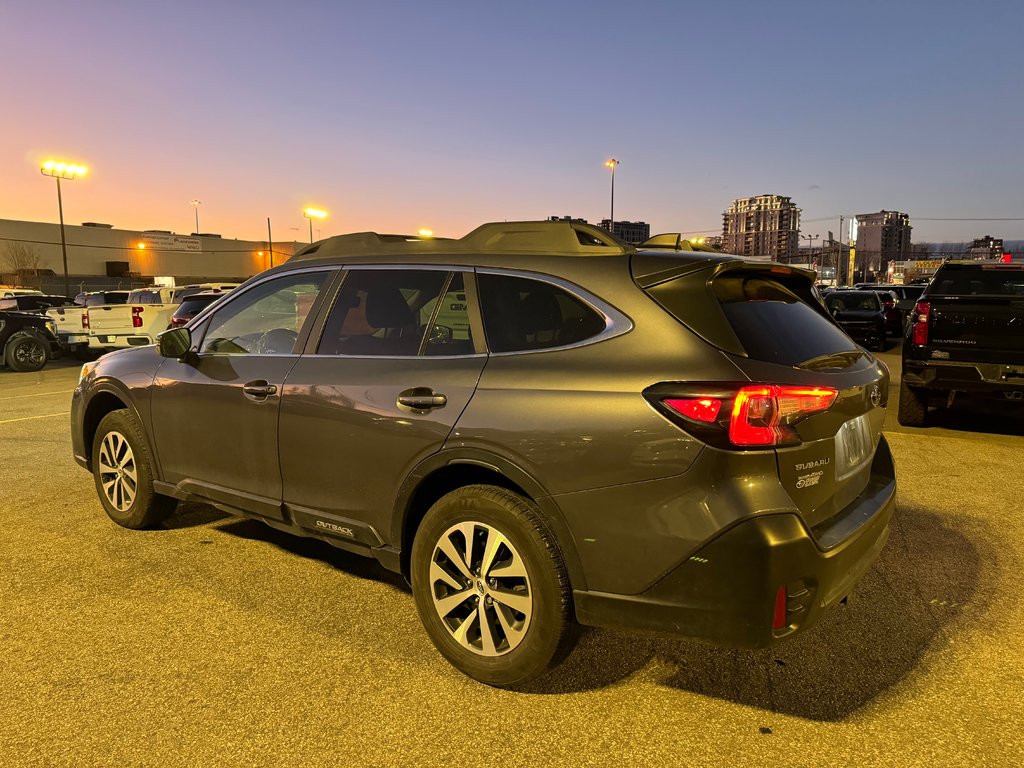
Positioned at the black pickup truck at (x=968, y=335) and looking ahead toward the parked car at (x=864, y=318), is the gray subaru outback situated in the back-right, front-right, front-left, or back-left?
back-left

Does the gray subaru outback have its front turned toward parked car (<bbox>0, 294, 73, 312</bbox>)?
yes

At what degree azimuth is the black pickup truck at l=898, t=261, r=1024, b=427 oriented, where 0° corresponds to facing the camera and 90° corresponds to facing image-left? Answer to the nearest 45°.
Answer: approximately 180°

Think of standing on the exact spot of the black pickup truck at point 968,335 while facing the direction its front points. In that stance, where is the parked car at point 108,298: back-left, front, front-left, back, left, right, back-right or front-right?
left

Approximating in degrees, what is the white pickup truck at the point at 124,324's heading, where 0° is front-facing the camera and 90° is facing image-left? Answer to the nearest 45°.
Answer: approximately 225°

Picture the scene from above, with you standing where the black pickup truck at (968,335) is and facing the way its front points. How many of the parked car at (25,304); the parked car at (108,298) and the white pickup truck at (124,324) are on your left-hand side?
3

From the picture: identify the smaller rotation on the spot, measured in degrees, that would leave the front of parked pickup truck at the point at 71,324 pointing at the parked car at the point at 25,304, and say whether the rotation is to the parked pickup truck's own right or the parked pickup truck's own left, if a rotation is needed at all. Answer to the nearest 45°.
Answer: approximately 45° to the parked pickup truck's own left

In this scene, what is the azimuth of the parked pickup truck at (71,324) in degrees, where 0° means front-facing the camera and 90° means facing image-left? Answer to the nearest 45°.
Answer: approximately 225°

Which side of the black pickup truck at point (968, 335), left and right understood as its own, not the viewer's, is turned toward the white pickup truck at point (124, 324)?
left

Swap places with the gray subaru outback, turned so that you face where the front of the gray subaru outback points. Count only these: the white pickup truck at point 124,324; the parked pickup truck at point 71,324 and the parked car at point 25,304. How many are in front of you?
3

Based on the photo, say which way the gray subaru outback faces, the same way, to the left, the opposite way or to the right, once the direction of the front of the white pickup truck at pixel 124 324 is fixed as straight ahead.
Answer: to the left

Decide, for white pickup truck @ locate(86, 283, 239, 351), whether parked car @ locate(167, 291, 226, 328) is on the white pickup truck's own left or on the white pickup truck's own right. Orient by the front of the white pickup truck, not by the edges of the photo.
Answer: on the white pickup truck's own right

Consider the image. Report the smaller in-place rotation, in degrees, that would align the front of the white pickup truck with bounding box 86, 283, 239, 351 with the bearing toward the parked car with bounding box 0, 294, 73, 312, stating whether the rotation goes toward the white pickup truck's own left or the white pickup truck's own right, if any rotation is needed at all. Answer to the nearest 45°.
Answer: approximately 90° to the white pickup truck's own left

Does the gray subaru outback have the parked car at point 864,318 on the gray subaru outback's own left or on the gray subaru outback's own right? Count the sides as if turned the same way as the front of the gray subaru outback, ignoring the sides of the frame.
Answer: on the gray subaru outback's own right

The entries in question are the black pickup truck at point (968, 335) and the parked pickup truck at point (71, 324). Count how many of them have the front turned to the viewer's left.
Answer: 0

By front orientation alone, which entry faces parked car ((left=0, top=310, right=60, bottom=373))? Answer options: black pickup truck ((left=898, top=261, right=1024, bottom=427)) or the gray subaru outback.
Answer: the gray subaru outback

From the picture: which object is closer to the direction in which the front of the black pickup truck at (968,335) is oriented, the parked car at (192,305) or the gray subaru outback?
the parked car

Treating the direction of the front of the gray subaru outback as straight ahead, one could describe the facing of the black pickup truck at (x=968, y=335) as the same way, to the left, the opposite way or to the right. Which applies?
to the right

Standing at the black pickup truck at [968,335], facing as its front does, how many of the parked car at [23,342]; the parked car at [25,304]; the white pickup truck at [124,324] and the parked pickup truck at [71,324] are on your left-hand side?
4

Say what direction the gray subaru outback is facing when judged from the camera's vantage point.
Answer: facing away from the viewer and to the left of the viewer

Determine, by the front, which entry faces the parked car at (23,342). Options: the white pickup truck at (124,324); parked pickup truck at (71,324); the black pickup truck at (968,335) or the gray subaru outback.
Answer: the gray subaru outback
